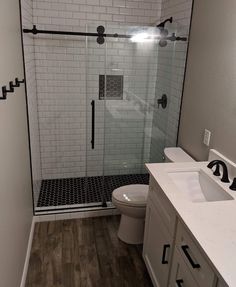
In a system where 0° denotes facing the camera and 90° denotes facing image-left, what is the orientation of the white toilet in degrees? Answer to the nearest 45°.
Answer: approximately 90°

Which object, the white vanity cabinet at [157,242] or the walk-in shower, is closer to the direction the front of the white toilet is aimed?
the walk-in shower

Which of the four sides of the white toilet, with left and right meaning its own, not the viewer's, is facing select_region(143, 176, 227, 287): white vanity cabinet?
left

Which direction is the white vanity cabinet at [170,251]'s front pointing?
to the viewer's left

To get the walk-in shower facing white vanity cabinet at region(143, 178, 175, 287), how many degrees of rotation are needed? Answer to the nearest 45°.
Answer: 0° — it already faces it

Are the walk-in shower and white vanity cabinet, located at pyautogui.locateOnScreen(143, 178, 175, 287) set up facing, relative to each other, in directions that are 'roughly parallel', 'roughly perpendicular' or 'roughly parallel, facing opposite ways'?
roughly perpendicular

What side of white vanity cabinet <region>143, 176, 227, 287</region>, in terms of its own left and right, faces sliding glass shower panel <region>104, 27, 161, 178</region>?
right

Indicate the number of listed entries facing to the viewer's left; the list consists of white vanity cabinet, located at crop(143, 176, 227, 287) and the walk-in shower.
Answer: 1

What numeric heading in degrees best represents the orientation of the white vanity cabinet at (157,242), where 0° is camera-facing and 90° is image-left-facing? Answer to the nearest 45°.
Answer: approximately 90°
